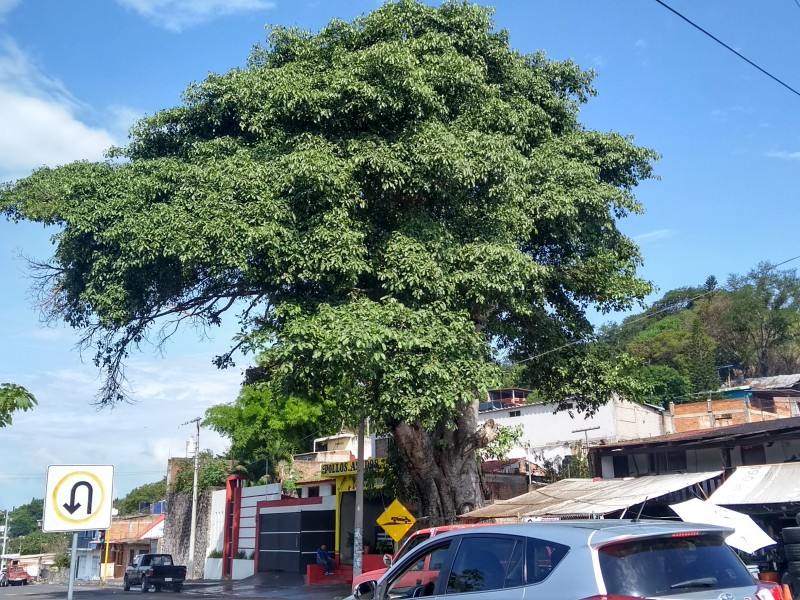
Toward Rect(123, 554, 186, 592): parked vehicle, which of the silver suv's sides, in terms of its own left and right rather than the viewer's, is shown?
front

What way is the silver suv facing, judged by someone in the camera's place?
facing away from the viewer and to the left of the viewer

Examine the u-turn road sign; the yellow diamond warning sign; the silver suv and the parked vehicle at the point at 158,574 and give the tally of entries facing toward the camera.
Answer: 2

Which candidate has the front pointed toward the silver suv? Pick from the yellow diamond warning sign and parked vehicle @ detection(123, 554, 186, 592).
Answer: the yellow diamond warning sign

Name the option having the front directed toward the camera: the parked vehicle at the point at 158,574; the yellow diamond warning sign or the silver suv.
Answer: the yellow diamond warning sign

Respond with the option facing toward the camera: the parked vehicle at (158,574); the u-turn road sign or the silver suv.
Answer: the u-turn road sign

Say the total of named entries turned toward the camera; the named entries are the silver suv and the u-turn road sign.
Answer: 1

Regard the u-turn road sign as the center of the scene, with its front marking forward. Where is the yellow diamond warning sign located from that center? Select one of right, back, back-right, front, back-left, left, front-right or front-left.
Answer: back-left

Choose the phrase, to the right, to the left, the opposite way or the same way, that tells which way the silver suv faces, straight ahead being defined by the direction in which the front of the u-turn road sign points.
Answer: the opposite way

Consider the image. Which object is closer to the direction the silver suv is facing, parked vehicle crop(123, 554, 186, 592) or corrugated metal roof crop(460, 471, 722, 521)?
the parked vehicle
